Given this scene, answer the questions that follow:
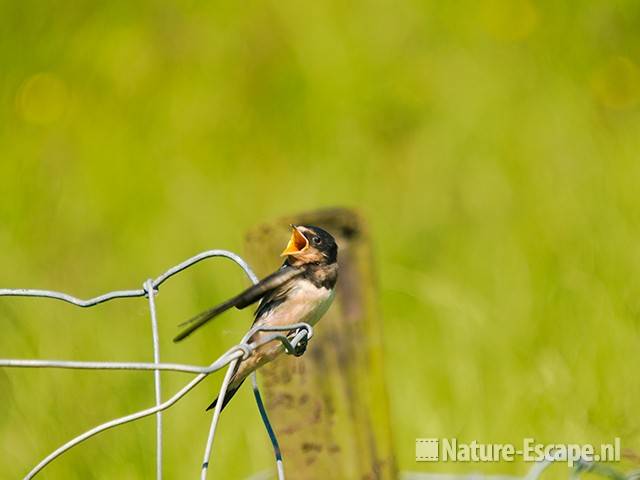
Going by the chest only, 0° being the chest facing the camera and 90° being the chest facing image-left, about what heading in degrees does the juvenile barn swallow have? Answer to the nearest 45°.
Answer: approximately 315°

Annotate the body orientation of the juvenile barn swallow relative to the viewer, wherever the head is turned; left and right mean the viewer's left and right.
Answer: facing the viewer and to the right of the viewer
